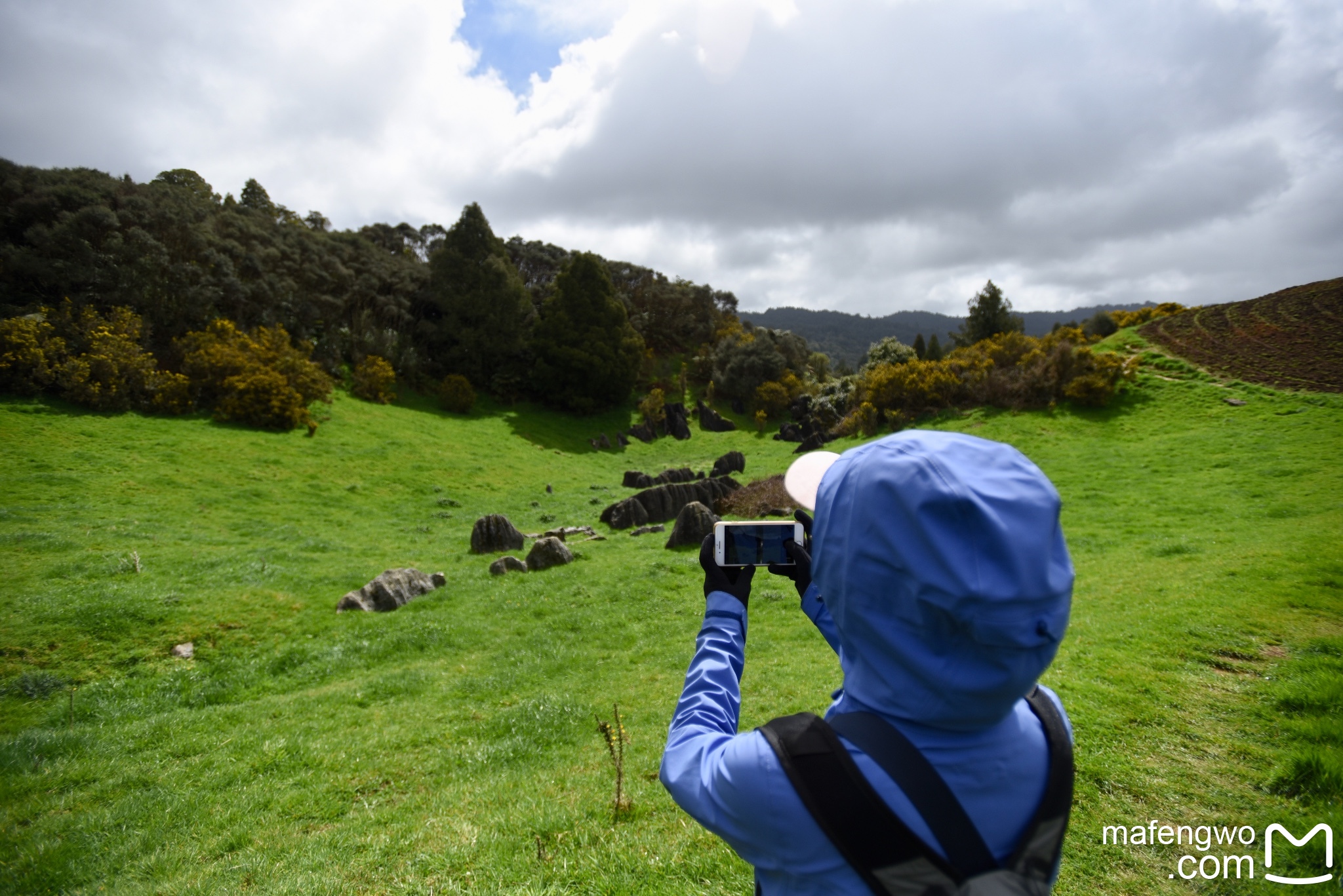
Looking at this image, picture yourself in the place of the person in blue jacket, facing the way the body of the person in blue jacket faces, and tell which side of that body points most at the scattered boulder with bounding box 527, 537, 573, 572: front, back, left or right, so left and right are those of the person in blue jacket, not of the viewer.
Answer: front

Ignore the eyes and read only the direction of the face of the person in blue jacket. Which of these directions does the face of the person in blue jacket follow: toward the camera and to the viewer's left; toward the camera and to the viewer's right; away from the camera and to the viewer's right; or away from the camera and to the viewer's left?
away from the camera and to the viewer's left

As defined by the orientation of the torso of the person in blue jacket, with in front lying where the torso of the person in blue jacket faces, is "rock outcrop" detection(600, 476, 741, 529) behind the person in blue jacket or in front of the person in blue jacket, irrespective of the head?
in front

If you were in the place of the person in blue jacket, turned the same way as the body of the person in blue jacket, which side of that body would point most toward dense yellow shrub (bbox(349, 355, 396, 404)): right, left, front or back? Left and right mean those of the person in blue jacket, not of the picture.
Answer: front

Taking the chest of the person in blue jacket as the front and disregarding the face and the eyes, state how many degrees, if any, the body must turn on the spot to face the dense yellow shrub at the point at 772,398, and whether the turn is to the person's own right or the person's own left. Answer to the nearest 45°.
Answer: approximately 45° to the person's own right

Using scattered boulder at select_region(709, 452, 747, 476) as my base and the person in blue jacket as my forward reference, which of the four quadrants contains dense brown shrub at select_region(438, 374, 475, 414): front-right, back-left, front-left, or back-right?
back-right

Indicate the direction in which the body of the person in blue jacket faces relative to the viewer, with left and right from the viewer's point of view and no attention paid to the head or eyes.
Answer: facing away from the viewer and to the left of the viewer

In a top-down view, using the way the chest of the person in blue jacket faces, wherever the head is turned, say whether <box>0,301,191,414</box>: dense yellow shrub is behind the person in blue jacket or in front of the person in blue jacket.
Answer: in front

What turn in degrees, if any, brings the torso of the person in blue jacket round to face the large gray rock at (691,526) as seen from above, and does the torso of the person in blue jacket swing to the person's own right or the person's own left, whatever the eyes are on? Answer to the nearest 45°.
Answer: approximately 45° to the person's own right
